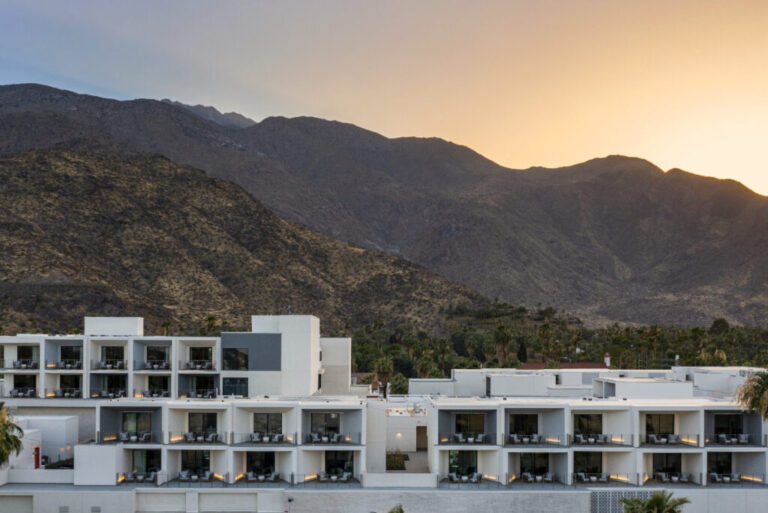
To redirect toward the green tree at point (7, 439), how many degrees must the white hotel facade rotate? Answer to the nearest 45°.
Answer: approximately 90° to its right

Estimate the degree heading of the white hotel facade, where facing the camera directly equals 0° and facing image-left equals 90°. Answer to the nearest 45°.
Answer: approximately 0°

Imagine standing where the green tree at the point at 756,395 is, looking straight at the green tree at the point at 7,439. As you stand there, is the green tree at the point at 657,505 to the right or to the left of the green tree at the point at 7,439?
left

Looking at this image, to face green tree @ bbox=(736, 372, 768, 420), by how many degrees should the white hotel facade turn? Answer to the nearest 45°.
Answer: approximately 90° to its left

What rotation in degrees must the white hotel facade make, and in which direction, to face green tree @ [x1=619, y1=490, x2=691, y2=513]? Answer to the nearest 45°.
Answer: approximately 45° to its left
